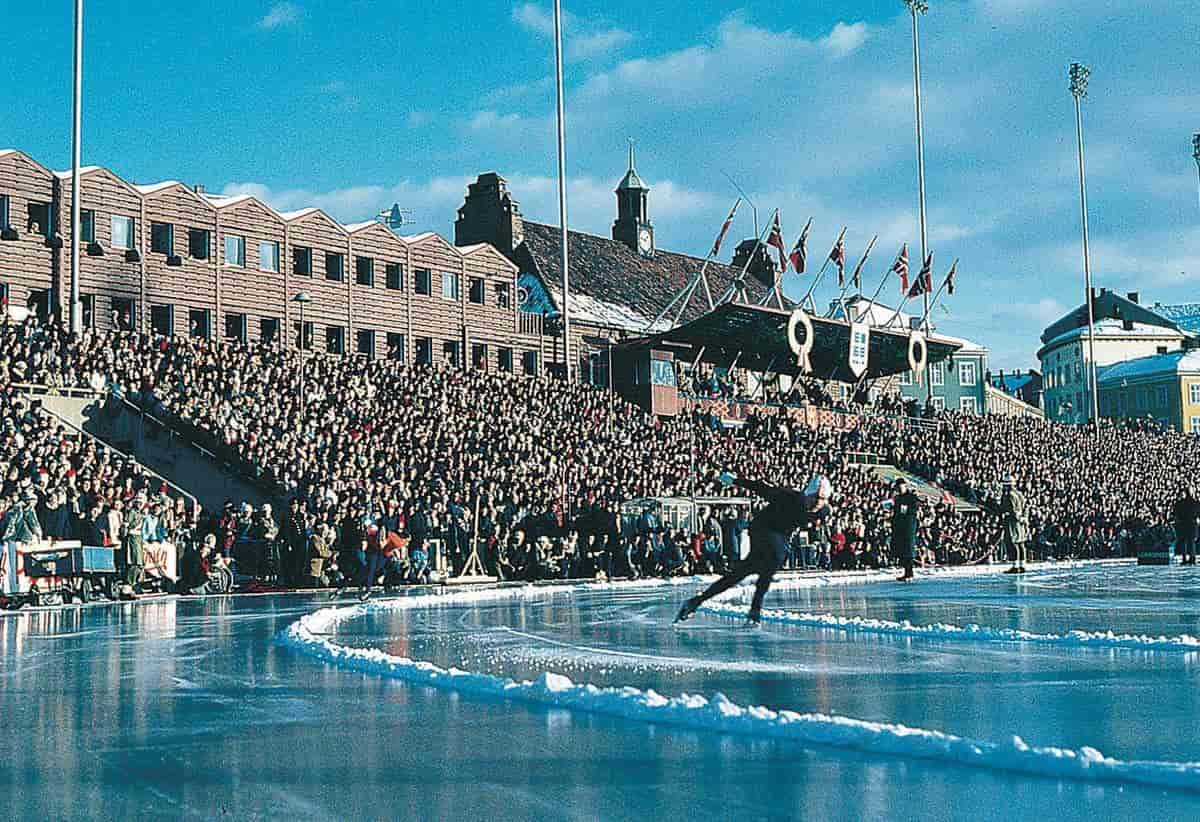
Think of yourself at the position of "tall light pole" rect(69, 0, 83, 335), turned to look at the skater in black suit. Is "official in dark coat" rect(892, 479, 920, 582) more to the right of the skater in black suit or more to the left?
left

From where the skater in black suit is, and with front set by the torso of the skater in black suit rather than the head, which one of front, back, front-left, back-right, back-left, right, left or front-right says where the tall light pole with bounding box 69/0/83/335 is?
back

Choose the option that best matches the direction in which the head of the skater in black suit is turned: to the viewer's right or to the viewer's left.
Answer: to the viewer's right

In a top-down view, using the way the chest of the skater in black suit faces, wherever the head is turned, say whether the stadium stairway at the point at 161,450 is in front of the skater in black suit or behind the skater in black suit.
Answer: behind

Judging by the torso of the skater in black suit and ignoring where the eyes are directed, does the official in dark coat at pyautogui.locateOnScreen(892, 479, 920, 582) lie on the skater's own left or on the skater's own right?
on the skater's own left

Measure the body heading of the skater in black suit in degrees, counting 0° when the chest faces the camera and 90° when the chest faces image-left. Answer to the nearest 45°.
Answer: approximately 315°
